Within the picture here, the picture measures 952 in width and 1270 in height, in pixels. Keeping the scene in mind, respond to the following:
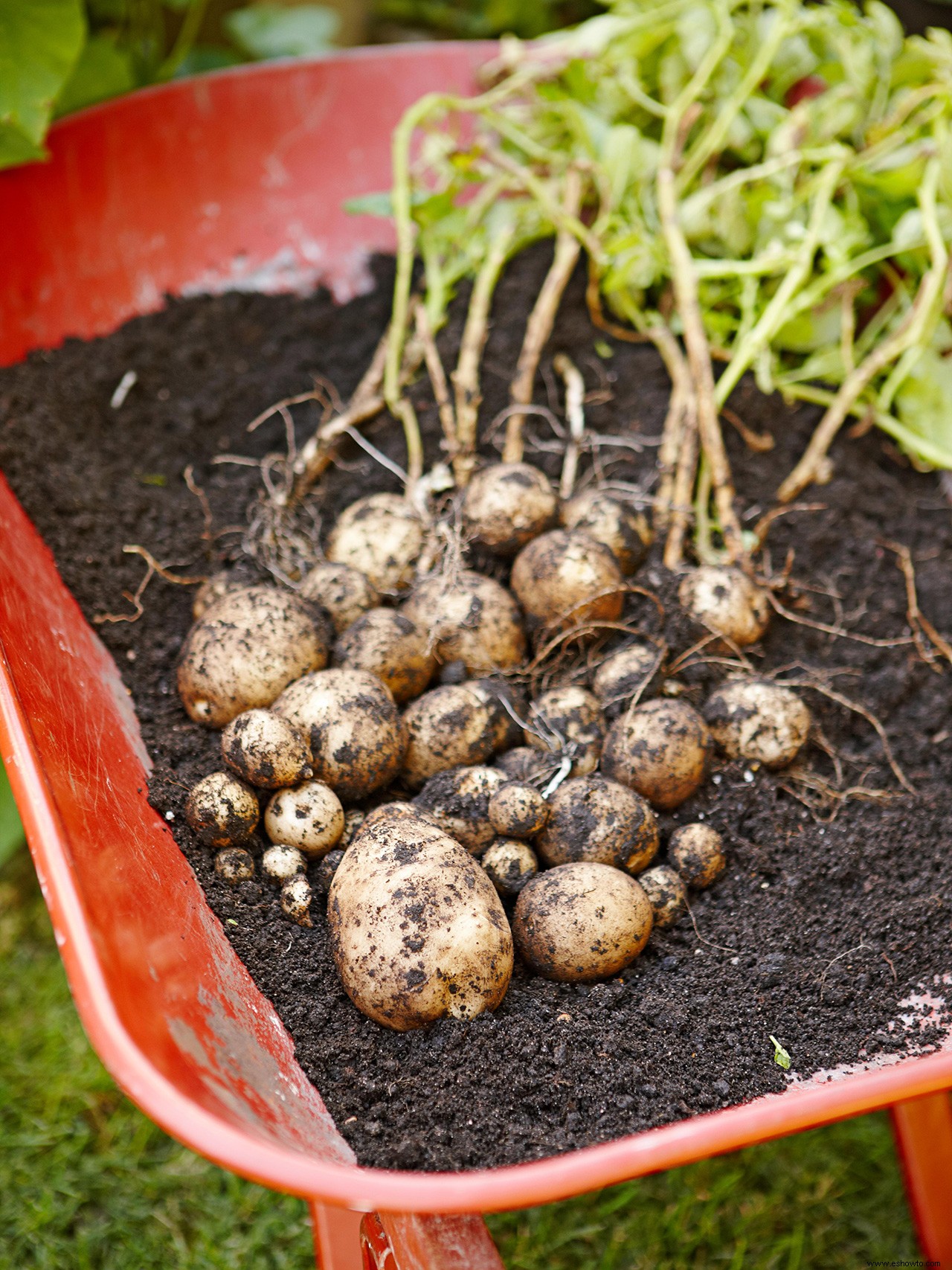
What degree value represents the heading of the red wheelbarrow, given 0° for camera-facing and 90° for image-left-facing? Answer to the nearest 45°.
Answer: approximately 135°

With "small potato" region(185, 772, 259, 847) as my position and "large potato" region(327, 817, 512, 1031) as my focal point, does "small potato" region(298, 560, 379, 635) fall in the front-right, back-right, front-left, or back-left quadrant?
back-left
